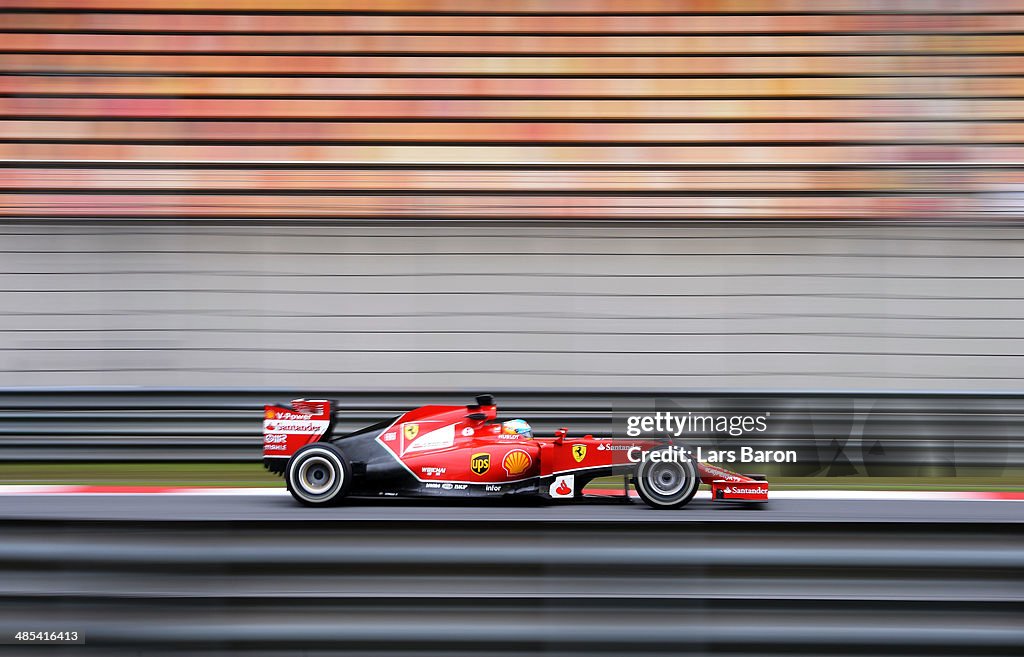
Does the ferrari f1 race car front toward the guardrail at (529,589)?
no

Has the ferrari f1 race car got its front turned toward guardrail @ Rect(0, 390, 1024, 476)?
no

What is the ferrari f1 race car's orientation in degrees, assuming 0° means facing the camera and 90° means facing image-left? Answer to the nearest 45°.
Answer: approximately 270°
